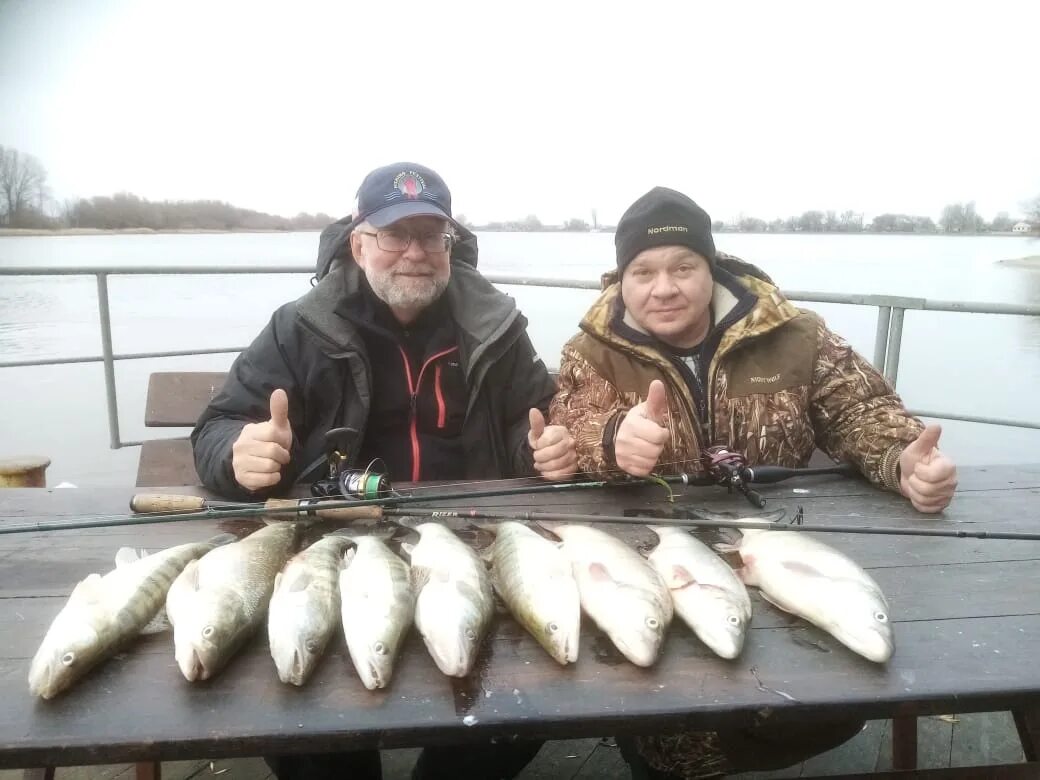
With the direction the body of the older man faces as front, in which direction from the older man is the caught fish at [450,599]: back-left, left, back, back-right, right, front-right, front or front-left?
front

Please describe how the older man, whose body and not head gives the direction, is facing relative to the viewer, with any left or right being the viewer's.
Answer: facing the viewer

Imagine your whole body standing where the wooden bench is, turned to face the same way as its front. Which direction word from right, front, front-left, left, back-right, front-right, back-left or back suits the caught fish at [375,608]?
front

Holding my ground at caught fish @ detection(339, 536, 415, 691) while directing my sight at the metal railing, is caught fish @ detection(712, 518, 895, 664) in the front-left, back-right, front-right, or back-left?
front-right

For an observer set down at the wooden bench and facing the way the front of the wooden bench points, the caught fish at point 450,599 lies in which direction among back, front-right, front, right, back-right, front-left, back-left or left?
front

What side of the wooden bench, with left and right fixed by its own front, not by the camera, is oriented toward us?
front

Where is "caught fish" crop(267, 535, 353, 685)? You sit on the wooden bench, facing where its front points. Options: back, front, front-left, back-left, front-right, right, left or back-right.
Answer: front

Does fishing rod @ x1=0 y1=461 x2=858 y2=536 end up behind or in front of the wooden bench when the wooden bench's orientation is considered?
in front

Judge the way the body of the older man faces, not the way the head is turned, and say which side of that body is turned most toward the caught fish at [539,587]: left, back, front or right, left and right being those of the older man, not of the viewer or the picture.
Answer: front

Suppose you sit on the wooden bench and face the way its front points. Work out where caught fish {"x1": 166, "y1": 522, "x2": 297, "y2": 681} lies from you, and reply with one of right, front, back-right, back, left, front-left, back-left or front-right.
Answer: front

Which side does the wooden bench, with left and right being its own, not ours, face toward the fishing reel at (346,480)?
front

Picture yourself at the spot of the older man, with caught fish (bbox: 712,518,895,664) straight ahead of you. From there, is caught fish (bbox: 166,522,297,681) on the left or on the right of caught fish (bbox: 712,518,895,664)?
right

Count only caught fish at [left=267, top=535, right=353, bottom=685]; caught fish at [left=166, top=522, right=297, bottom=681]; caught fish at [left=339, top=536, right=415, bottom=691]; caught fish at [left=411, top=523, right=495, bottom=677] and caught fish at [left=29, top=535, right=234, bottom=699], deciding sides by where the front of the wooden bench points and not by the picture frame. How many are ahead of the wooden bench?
5
